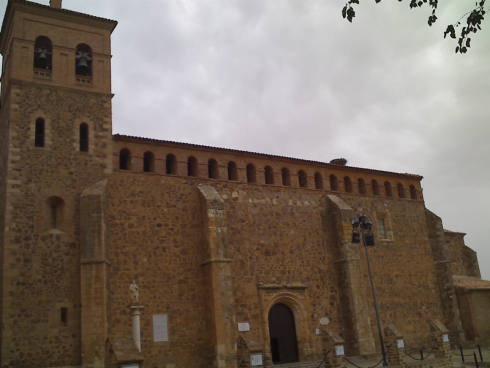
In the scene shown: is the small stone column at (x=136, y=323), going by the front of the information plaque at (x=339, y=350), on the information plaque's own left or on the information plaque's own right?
on the information plaque's own right

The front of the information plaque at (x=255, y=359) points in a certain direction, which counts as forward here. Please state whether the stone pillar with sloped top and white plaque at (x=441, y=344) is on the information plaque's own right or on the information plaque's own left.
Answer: on the information plaque's own left

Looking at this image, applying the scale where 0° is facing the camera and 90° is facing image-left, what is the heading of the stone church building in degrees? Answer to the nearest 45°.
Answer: approximately 315°

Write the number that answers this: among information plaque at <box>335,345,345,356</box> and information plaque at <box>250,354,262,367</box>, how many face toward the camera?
2

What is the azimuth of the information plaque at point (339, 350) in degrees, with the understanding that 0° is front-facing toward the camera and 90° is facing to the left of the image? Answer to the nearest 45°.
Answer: approximately 0°
